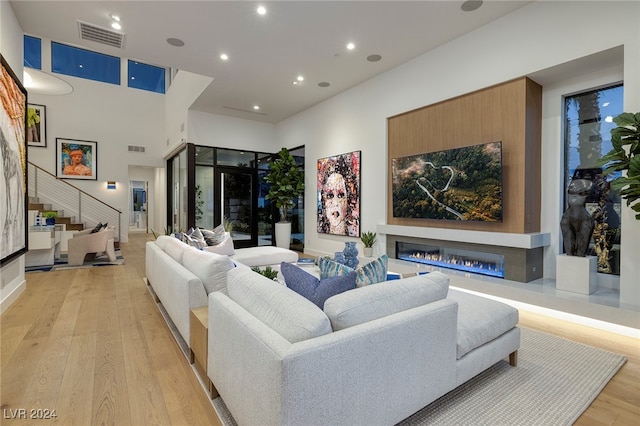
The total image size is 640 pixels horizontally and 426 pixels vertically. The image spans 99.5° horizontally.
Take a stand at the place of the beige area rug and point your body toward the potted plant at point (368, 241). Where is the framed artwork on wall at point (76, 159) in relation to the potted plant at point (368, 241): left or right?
left

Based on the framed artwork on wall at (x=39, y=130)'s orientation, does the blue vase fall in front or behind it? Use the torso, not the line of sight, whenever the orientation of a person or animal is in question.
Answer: in front

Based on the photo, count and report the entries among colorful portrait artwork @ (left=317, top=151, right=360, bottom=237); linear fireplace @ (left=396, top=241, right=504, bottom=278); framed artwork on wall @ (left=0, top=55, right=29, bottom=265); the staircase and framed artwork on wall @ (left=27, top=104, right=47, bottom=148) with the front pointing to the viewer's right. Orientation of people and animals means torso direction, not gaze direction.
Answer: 2

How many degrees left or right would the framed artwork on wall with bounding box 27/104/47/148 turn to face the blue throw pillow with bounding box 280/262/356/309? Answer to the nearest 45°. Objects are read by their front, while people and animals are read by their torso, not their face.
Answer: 0° — it already faces it

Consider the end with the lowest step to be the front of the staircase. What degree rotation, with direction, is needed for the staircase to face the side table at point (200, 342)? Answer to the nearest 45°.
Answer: approximately 90° to its right

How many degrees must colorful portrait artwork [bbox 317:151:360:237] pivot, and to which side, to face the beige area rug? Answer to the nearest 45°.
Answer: approximately 45° to its left

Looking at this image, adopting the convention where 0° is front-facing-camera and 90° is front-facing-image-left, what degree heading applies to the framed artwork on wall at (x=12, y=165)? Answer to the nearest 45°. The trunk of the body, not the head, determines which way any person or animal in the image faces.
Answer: approximately 270°

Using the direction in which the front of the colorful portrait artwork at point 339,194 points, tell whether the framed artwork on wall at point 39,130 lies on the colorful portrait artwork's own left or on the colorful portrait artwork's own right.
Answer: on the colorful portrait artwork's own right

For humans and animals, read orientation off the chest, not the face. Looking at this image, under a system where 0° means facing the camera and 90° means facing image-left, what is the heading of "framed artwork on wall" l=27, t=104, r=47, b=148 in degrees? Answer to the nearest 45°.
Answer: approximately 0°

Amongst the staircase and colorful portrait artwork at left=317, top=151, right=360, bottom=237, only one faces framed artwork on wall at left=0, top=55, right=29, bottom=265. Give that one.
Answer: the colorful portrait artwork

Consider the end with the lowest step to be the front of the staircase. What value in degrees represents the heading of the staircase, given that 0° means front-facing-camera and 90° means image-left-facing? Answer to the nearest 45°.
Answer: approximately 270°

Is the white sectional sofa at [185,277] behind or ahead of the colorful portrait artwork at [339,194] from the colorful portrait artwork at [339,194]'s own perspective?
ahead
